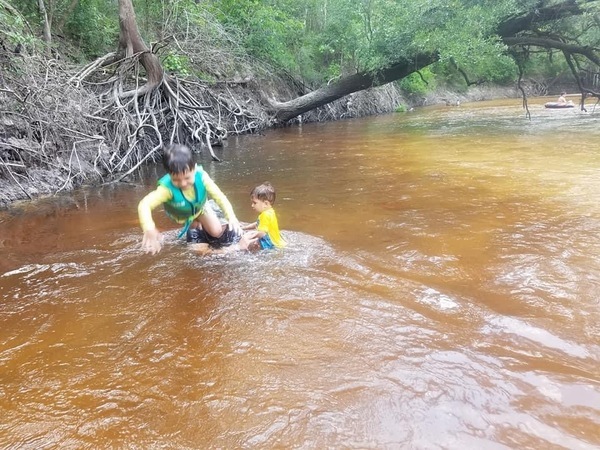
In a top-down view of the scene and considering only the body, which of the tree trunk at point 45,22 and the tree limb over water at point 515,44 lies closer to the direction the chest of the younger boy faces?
the tree trunk

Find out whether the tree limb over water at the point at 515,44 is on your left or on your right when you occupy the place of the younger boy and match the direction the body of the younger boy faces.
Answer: on your right

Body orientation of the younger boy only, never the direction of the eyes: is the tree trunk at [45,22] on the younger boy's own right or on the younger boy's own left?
on the younger boy's own right

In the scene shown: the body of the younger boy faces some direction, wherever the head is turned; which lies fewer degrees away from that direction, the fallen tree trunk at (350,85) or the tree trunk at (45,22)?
the tree trunk

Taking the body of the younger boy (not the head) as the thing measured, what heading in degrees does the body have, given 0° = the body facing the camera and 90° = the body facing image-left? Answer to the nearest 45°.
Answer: approximately 90°

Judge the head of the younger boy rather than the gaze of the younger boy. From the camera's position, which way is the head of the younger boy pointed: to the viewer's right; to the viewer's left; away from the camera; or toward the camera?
to the viewer's left

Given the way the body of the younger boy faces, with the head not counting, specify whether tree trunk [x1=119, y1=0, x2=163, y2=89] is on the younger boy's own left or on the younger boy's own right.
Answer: on the younger boy's own right

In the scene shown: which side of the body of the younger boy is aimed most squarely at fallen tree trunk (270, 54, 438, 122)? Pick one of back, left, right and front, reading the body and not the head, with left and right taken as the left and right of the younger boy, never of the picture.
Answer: right
